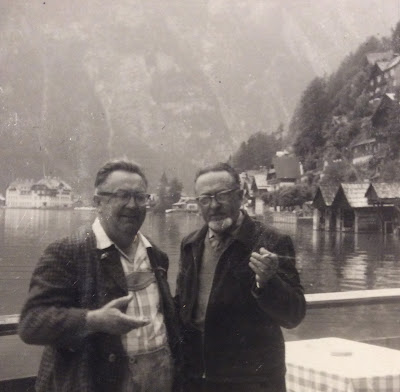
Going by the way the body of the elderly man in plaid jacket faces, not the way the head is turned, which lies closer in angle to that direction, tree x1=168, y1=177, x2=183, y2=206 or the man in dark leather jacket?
the man in dark leather jacket

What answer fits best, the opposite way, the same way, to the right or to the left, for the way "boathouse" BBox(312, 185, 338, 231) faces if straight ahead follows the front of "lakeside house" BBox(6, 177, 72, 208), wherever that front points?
to the right

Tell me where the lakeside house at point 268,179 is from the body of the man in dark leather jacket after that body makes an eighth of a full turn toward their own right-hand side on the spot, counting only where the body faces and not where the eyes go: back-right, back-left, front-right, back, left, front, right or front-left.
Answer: right

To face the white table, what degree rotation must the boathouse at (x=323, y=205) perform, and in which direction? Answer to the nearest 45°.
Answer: approximately 45° to its left

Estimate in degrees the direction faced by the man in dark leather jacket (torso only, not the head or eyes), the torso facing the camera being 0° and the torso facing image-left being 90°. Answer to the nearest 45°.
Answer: approximately 45°

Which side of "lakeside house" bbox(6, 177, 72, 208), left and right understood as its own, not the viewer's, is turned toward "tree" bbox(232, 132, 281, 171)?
left

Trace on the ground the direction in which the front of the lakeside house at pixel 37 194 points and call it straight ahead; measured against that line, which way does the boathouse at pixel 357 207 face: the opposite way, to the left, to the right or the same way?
to the right

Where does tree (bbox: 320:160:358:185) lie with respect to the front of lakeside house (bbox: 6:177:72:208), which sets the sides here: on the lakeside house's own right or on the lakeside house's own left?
on the lakeside house's own left

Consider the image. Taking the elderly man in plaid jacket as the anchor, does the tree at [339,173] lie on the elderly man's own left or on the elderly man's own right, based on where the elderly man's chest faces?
on the elderly man's own left
